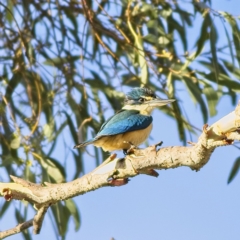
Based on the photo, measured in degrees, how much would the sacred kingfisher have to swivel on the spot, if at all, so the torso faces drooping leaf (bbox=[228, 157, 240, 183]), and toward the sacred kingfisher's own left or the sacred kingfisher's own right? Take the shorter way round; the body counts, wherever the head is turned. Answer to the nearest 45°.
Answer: approximately 45° to the sacred kingfisher's own left

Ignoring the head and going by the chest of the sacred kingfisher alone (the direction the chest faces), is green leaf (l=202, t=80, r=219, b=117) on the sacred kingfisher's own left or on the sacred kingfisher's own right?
on the sacred kingfisher's own left

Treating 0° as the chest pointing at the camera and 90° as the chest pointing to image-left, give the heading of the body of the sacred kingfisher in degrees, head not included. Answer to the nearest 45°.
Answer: approximately 270°

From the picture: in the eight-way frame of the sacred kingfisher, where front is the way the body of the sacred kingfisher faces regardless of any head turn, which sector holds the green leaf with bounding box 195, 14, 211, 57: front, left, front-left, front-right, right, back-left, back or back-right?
front-left

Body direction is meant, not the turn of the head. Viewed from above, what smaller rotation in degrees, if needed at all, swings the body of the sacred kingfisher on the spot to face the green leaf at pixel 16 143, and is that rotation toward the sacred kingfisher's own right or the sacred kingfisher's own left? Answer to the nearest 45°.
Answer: approximately 135° to the sacred kingfisher's own left

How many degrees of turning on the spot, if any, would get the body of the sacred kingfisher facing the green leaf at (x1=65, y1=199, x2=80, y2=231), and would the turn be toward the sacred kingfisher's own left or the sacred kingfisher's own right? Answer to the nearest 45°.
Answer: approximately 135° to the sacred kingfisher's own left

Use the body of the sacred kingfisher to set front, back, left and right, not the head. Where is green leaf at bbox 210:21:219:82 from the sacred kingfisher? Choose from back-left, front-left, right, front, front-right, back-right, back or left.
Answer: front-left

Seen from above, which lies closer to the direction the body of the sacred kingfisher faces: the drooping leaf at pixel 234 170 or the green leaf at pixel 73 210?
the drooping leaf
